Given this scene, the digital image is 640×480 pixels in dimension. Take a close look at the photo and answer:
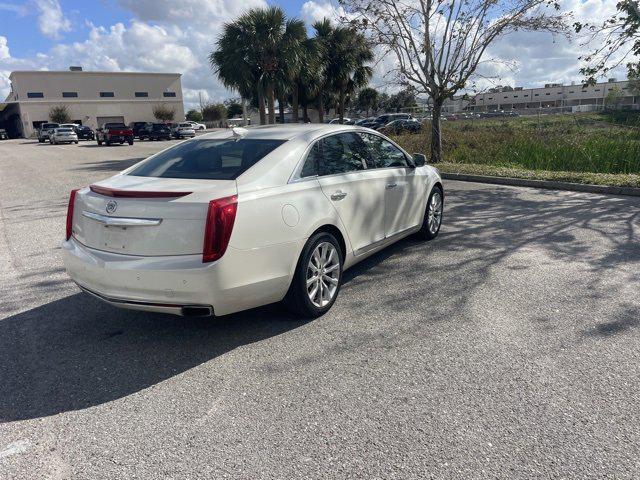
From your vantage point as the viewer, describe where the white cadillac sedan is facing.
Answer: facing away from the viewer and to the right of the viewer

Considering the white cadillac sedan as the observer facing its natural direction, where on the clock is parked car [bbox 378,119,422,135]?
The parked car is roughly at 11 o'clock from the white cadillac sedan.

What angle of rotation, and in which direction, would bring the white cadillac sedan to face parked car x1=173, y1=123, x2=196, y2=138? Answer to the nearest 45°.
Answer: approximately 45° to its left

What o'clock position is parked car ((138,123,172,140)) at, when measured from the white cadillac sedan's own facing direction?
The parked car is roughly at 10 o'clock from the white cadillac sedan.

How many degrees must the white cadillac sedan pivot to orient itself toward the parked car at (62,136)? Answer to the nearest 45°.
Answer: approximately 45° to its left
